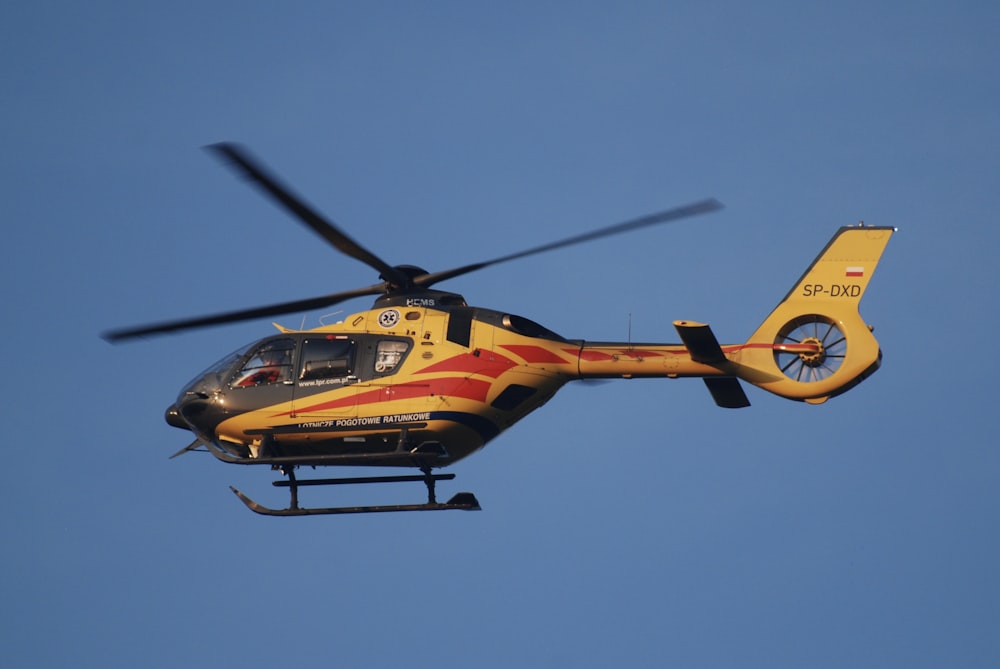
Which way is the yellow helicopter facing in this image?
to the viewer's left
